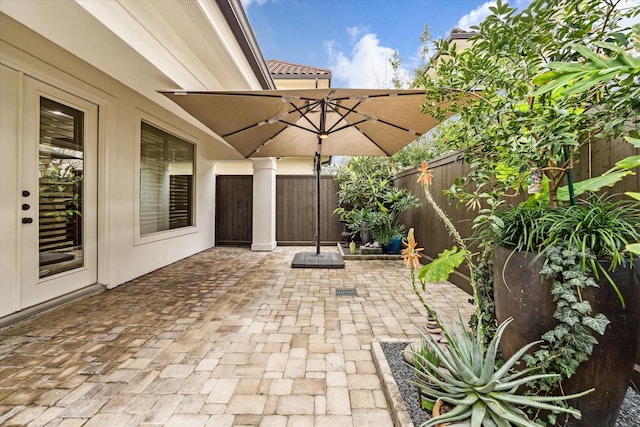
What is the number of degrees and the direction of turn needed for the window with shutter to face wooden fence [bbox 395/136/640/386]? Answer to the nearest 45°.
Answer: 0° — it already faces it

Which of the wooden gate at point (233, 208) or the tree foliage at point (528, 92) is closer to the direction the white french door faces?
the tree foliage

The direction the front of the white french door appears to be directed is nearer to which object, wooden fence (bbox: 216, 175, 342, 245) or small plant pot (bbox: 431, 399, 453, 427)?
the small plant pot

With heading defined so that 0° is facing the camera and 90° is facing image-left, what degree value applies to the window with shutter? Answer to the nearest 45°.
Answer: approximately 315°

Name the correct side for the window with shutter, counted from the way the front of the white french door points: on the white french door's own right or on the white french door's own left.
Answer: on the white french door's own left

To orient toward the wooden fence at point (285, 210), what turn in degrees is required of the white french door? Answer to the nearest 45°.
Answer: approximately 90° to its left

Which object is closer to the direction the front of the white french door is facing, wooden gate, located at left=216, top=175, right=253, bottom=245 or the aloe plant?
the aloe plant

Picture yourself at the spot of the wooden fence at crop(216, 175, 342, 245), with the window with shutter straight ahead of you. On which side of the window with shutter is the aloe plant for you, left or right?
left

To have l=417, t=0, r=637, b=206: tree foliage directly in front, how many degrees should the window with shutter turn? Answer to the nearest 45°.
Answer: approximately 45° to its right

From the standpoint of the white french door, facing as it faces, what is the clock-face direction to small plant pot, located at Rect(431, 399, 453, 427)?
The small plant pot is roughly at 1 o'clock from the white french door.

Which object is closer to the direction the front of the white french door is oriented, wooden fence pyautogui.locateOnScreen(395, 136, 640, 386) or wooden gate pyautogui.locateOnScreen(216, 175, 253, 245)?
the wooden fence

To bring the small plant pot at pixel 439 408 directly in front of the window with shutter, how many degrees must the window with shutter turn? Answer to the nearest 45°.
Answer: approximately 45° to its right
